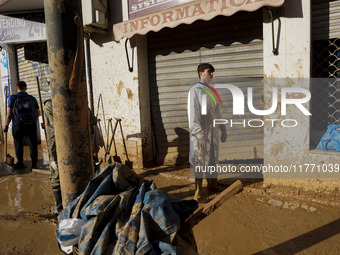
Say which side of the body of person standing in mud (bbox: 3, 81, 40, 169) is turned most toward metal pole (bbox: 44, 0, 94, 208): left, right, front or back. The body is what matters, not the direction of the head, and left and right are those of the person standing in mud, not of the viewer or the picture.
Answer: back

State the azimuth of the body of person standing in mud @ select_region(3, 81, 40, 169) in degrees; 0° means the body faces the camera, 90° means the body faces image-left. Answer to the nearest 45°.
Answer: approximately 180°

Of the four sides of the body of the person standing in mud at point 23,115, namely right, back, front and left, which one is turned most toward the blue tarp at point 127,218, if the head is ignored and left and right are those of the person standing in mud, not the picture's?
back

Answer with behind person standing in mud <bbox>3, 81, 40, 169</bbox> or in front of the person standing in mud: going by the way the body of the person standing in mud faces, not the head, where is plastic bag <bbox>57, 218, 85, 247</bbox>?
behind

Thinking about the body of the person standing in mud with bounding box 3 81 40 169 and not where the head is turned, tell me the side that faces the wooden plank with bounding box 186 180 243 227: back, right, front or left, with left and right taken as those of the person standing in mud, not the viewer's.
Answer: back

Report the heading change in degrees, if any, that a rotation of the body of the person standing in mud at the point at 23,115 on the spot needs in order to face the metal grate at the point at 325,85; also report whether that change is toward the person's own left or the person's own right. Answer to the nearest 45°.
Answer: approximately 135° to the person's own right

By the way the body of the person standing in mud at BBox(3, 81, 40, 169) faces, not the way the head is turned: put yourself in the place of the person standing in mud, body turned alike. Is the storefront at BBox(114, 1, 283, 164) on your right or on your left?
on your right
